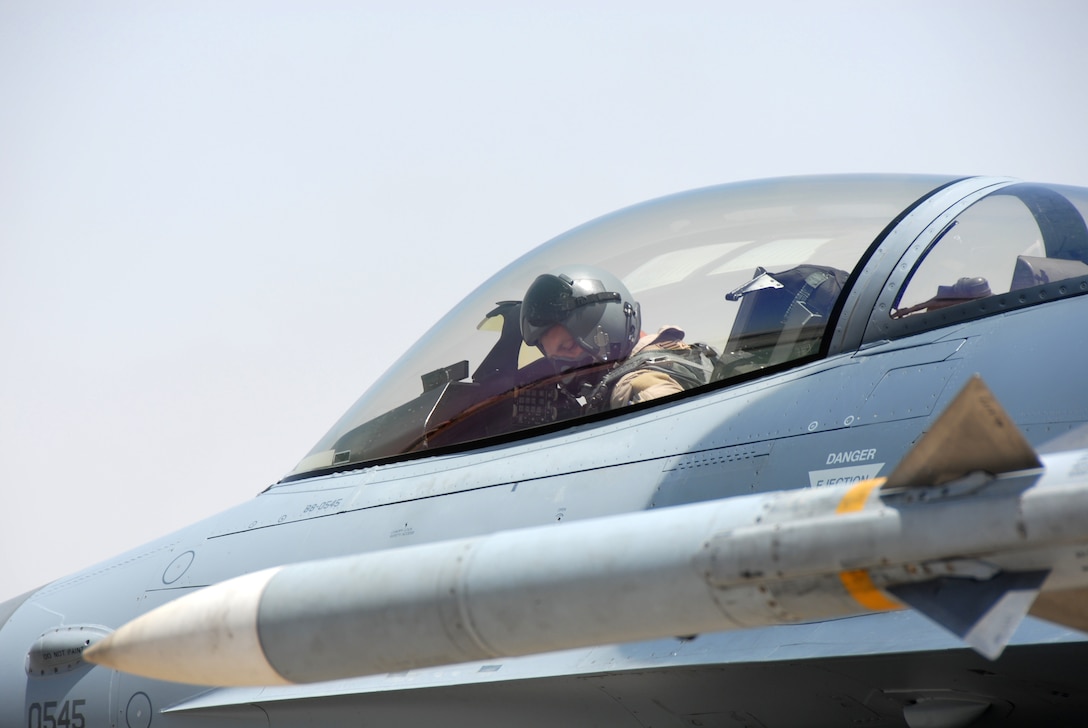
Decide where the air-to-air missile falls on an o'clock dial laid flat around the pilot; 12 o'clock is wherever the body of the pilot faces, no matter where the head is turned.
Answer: The air-to-air missile is roughly at 9 o'clock from the pilot.

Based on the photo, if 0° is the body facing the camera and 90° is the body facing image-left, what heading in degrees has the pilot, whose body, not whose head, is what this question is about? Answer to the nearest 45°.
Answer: approximately 90°

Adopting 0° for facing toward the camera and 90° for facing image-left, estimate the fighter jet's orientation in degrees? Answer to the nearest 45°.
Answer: approximately 90°
